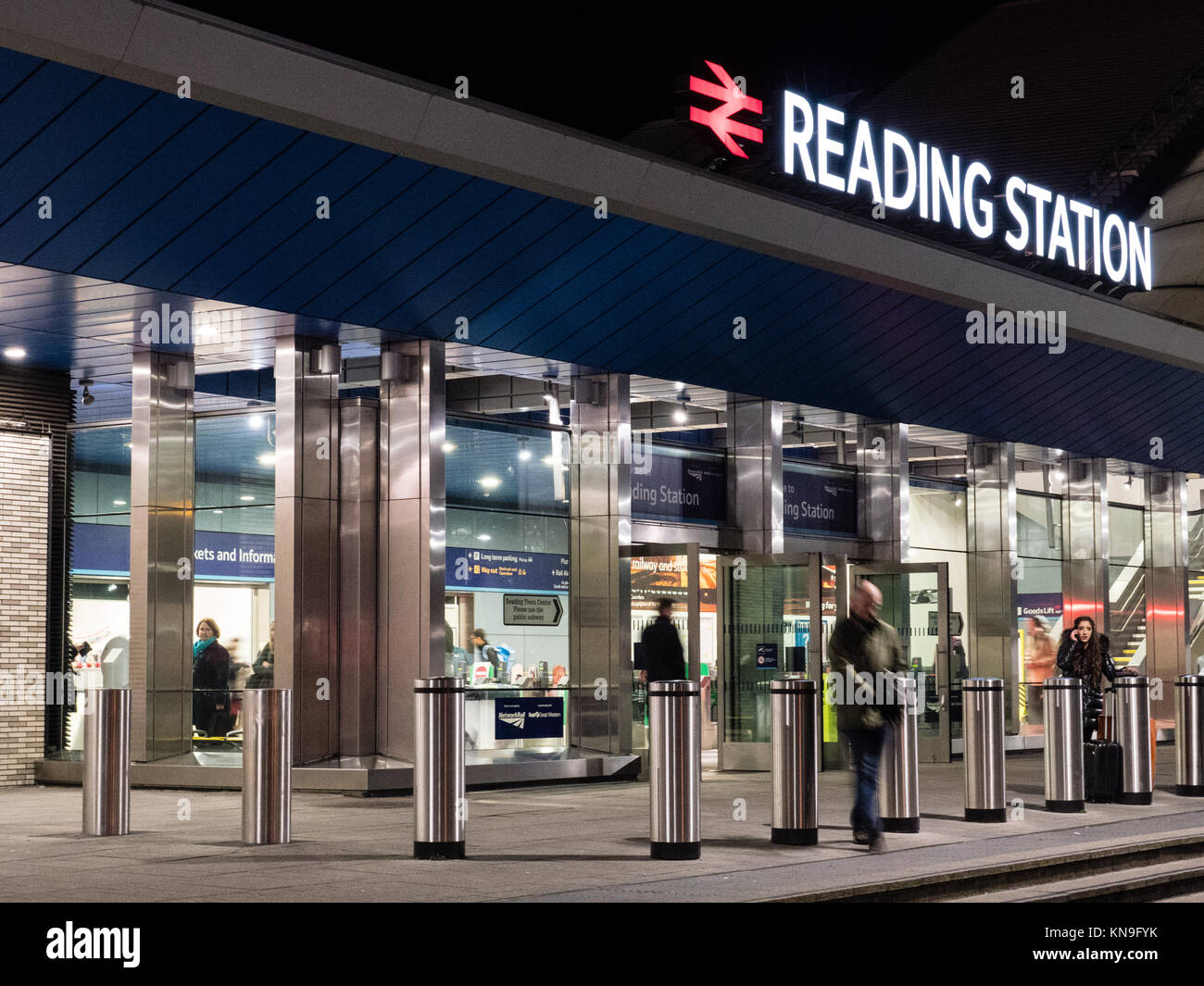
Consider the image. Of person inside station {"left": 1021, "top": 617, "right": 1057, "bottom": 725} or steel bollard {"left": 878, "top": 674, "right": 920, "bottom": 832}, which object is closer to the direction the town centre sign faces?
the steel bollard

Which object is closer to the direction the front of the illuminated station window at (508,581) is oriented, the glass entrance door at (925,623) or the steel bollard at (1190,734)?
the steel bollard

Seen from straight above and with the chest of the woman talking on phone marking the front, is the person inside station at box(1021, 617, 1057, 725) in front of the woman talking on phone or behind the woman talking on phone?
behind

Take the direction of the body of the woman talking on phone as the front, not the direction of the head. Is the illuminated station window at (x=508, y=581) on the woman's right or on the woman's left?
on the woman's right

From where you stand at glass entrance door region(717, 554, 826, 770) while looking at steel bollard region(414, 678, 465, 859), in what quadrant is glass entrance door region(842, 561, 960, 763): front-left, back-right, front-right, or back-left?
back-left

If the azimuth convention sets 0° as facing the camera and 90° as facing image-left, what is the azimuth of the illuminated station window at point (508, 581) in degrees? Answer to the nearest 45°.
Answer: approximately 0°

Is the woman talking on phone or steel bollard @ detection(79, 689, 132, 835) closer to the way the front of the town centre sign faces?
the steel bollard

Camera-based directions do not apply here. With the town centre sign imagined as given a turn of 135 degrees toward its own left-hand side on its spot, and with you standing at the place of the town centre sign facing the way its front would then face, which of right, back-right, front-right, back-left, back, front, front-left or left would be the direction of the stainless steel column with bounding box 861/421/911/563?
front

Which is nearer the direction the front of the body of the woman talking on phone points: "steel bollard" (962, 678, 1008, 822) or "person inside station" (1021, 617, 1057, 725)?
the steel bollard
